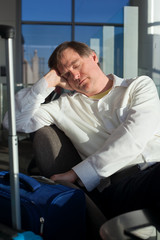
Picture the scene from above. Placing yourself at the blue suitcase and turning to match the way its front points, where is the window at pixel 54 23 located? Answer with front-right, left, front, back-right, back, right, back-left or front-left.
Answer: back-right
